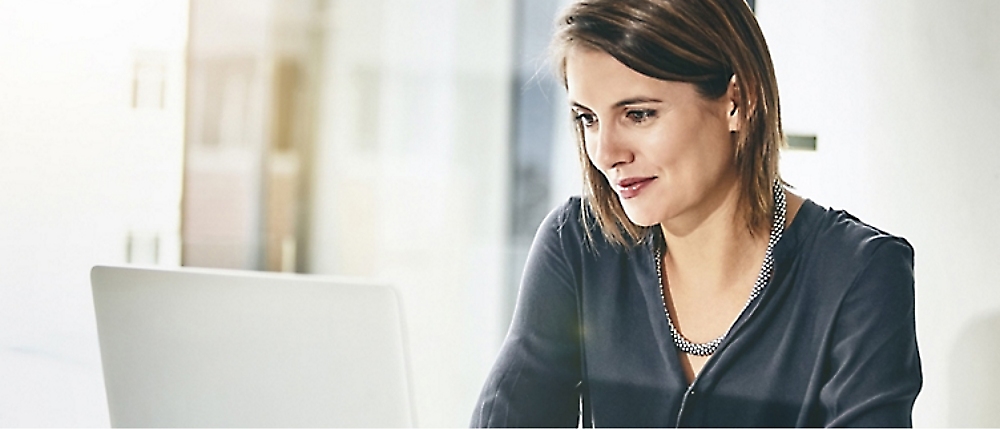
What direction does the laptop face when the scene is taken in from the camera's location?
facing away from the viewer and to the right of the viewer

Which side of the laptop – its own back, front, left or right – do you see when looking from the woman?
front

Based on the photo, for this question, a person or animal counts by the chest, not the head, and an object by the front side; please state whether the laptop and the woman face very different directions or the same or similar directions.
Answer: very different directions

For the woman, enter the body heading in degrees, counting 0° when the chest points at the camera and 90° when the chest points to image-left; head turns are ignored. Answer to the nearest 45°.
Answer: approximately 45°

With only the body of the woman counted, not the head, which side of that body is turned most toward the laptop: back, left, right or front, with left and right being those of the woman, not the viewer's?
front

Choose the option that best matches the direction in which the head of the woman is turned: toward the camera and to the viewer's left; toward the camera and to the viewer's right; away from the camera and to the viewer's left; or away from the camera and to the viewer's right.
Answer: toward the camera and to the viewer's left
